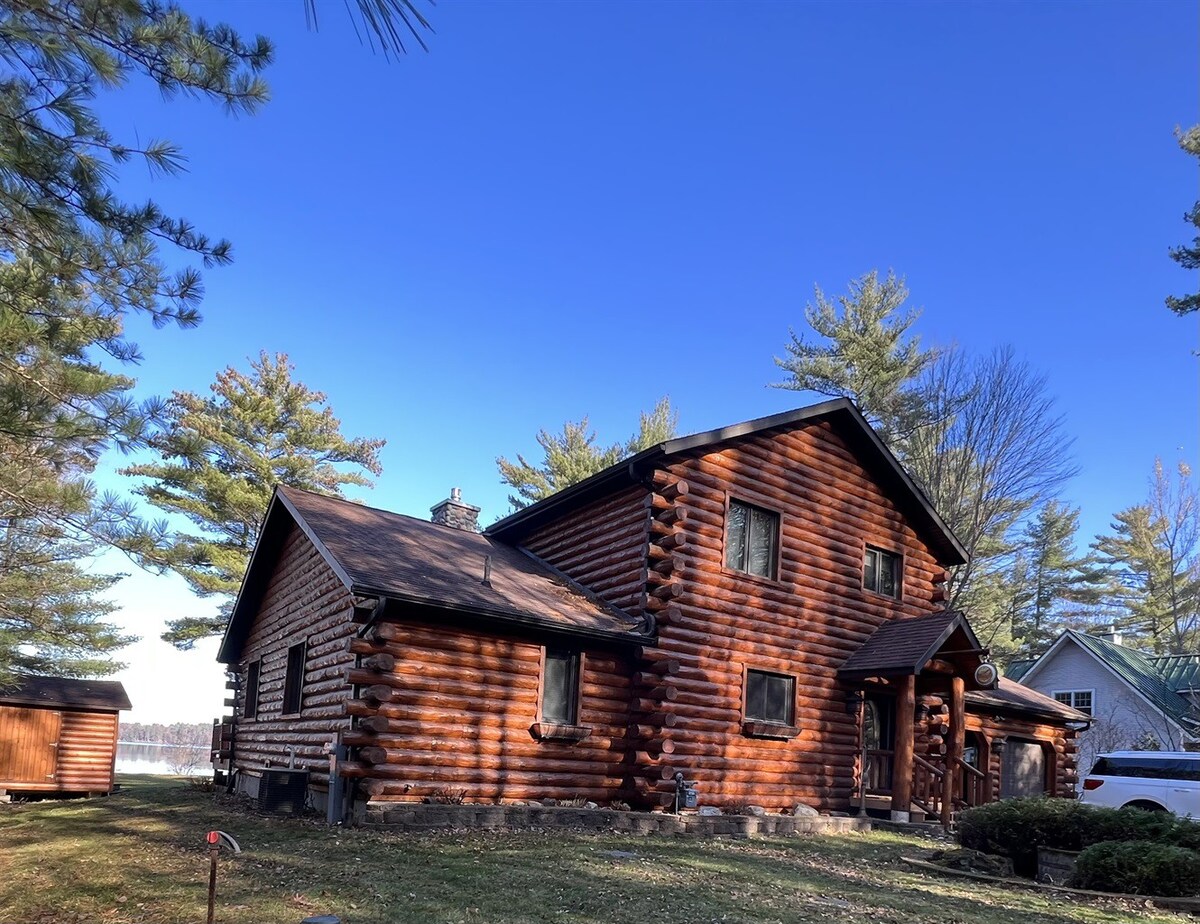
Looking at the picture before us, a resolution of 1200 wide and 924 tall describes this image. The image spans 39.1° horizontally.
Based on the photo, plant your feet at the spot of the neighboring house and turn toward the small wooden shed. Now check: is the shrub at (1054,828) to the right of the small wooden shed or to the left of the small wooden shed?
left

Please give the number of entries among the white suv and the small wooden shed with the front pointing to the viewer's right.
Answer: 1

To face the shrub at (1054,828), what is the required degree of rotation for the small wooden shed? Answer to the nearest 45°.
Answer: approximately 45° to its left

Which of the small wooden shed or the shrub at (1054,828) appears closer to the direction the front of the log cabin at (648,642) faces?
the shrub

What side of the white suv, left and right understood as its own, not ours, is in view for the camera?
right

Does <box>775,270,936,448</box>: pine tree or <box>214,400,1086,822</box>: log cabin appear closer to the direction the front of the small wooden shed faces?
the log cabin

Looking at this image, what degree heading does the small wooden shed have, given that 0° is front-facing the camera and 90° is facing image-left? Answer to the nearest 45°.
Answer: approximately 0°

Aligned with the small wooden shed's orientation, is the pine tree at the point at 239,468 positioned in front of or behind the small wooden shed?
behind

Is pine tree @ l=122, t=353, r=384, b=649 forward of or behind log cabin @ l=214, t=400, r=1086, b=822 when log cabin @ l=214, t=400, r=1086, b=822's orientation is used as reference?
behind

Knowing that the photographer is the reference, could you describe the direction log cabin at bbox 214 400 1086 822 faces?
facing the viewer and to the right of the viewer

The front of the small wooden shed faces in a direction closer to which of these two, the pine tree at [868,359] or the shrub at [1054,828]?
the shrub
